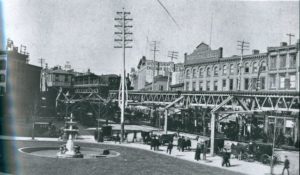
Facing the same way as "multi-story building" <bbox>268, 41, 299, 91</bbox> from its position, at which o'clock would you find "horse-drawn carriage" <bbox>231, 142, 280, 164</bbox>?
The horse-drawn carriage is roughly at 11 o'clock from the multi-story building.

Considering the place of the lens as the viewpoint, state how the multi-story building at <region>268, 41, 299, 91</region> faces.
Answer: facing the viewer and to the left of the viewer
